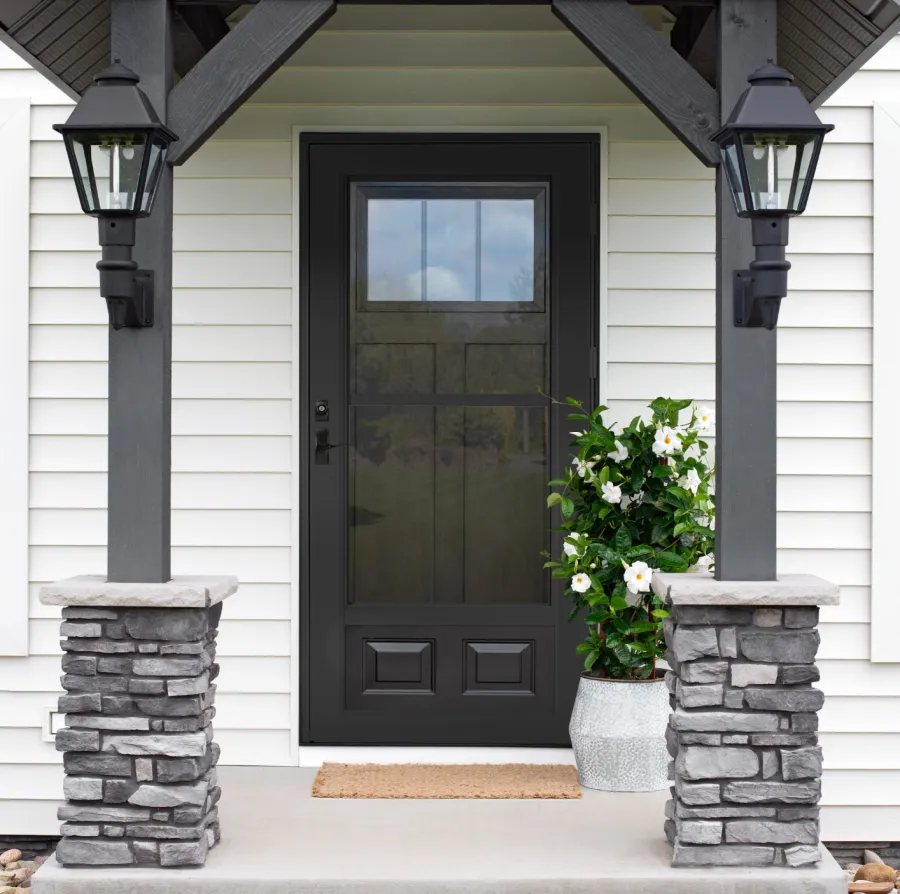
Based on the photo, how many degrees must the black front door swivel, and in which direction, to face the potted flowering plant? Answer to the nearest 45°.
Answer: approximately 45° to its left

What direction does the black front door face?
toward the camera

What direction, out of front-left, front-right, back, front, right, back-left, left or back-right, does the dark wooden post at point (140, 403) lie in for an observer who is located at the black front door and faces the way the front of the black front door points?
front-right

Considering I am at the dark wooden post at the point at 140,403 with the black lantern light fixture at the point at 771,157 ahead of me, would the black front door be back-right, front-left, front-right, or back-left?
front-left

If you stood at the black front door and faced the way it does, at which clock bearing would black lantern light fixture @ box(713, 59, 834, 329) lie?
The black lantern light fixture is roughly at 11 o'clock from the black front door.

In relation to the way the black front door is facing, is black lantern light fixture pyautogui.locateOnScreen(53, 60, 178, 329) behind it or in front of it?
in front

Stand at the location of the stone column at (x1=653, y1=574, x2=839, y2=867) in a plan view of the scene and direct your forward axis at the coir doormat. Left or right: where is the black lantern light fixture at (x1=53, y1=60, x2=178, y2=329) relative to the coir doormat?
left

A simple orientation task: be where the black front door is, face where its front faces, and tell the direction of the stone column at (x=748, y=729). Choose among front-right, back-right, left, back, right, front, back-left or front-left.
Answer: front-left

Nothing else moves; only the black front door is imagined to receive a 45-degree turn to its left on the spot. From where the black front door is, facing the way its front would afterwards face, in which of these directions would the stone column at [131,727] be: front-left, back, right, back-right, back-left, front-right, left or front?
right

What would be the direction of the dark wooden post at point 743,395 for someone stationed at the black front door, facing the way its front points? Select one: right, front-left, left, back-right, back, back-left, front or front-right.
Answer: front-left
